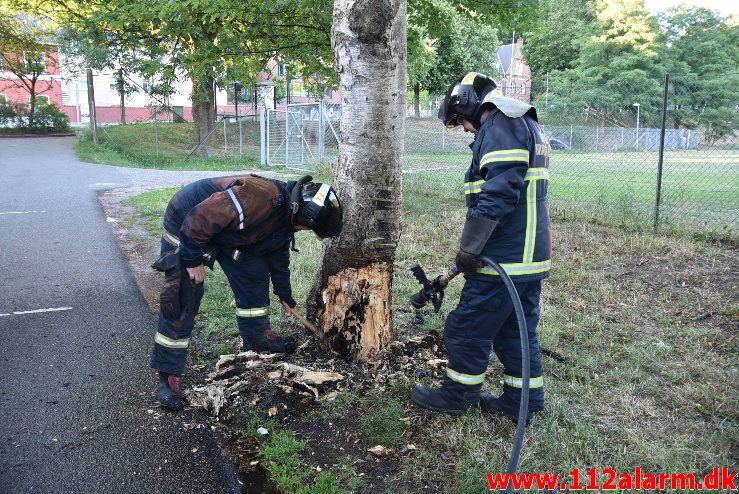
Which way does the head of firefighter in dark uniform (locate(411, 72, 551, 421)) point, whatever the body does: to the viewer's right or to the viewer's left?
to the viewer's left

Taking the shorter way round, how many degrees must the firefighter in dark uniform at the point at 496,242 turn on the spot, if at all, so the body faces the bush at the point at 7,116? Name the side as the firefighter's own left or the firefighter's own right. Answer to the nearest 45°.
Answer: approximately 45° to the firefighter's own right

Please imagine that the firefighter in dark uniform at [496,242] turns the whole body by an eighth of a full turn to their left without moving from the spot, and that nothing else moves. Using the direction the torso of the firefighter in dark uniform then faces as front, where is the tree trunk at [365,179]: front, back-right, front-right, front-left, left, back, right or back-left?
right

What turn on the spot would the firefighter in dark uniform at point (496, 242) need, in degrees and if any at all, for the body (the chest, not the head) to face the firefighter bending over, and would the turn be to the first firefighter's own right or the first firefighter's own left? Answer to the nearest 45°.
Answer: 0° — they already face them

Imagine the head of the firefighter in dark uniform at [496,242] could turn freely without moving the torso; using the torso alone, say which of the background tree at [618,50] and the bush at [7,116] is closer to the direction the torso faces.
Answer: the bush

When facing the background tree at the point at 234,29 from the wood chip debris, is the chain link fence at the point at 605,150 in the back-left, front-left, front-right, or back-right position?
front-right

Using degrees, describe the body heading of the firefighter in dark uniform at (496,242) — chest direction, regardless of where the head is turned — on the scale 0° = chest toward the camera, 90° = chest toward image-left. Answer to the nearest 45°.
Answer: approximately 90°

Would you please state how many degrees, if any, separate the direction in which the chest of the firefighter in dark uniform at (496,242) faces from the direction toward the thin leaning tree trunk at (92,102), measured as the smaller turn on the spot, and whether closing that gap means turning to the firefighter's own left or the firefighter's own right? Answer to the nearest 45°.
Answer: approximately 45° to the firefighter's own right

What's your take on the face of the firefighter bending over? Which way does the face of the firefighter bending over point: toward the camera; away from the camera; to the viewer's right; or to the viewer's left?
to the viewer's right
